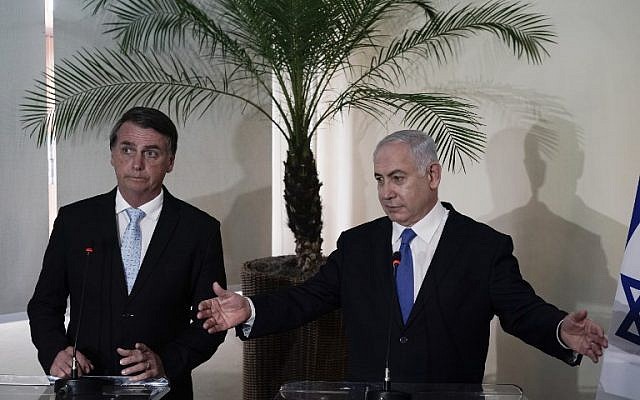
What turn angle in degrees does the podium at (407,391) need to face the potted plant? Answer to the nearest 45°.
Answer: approximately 180°

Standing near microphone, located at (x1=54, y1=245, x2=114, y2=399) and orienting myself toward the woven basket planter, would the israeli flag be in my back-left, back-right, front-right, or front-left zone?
front-right

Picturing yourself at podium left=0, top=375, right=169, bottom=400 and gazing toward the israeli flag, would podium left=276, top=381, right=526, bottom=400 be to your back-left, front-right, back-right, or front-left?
front-right

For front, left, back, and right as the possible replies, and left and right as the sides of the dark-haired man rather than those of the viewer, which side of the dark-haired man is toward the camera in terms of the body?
front

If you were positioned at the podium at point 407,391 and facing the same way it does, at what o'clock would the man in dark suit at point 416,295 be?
The man in dark suit is roughly at 6 o'clock from the podium.

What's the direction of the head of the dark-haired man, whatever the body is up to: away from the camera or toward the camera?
toward the camera

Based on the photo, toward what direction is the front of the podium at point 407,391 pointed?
toward the camera

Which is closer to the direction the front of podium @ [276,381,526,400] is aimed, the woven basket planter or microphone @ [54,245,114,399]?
the microphone

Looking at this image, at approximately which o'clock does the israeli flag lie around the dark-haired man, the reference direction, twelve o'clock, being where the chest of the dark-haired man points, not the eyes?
The israeli flag is roughly at 9 o'clock from the dark-haired man.

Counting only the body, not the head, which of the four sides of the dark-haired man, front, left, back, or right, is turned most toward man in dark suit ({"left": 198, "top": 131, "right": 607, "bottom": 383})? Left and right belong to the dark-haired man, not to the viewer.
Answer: left

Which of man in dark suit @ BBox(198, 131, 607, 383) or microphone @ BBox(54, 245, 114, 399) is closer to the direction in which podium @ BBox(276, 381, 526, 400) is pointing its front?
the microphone

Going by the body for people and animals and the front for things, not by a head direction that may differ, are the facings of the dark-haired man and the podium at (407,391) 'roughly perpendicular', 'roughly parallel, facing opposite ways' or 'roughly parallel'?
roughly parallel

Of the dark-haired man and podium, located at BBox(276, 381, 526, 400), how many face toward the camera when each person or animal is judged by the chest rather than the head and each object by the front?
2

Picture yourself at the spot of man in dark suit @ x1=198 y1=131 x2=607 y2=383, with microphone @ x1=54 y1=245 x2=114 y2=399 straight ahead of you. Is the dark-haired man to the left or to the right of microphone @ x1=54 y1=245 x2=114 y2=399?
right

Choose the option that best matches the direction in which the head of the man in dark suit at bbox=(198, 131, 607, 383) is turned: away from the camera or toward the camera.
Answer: toward the camera

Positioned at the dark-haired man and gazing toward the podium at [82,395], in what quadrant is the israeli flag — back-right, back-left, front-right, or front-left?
back-left

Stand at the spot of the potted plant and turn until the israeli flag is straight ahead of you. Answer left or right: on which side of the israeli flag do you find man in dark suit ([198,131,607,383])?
right

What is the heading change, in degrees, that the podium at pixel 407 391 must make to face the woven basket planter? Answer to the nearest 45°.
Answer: approximately 180°
